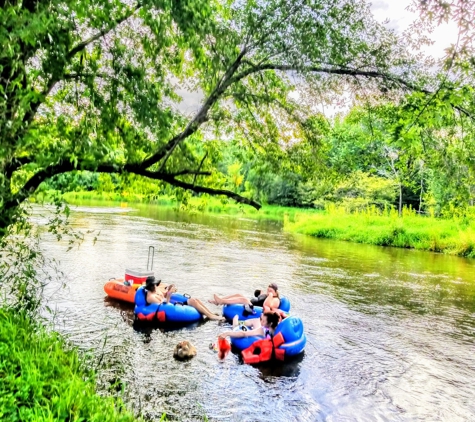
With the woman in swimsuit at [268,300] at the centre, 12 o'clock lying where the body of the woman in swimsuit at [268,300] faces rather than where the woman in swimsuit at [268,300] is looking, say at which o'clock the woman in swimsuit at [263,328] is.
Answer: the woman in swimsuit at [263,328] is roughly at 9 o'clock from the woman in swimsuit at [268,300].

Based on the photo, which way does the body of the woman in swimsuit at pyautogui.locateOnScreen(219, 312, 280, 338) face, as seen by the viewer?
to the viewer's left

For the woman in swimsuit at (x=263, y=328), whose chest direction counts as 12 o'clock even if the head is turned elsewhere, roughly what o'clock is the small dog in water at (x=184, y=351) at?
The small dog in water is roughly at 11 o'clock from the woman in swimsuit.

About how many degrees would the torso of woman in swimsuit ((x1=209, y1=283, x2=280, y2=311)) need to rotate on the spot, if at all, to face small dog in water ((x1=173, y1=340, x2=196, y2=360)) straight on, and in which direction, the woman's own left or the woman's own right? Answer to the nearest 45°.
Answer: approximately 45° to the woman's own left

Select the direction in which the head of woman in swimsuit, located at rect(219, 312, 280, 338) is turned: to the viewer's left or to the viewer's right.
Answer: to the viewer's left

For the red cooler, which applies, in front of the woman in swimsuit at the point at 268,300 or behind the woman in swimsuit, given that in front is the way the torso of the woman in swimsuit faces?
in front

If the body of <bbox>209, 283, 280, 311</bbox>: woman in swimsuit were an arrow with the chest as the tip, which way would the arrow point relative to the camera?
to the viewer's left

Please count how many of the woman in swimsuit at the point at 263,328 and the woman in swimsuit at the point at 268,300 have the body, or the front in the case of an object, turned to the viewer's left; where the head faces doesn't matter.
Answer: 2

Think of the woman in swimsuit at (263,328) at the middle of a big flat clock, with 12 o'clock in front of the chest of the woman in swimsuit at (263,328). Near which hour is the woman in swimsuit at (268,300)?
the woman in swimsuit at (268,300) is roughly at 3 o'clock from the woman in swimsuit at (263,328).

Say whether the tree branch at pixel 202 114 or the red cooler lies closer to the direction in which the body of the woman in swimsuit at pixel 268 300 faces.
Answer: the red cooler

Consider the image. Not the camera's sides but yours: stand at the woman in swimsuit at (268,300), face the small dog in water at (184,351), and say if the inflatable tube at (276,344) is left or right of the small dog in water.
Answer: left

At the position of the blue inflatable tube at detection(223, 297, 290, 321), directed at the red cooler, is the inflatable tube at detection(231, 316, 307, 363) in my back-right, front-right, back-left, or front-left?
back-left

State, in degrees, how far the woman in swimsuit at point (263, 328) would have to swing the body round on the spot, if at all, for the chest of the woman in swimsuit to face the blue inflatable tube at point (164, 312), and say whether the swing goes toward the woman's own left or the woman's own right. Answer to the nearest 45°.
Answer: approximately 45° to the woman's own right
